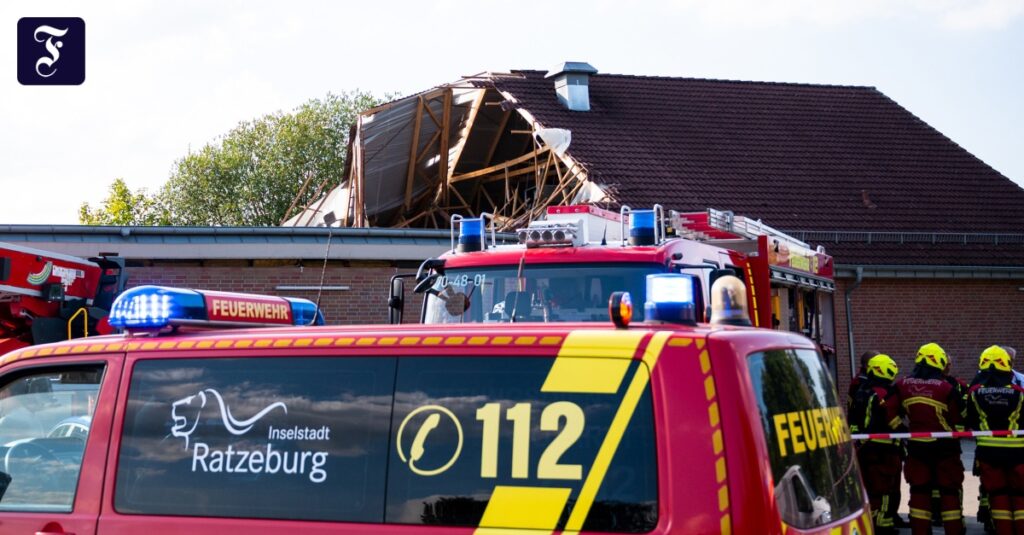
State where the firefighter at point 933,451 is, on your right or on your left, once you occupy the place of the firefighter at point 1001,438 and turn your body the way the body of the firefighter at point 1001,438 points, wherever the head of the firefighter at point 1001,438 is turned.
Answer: on your left

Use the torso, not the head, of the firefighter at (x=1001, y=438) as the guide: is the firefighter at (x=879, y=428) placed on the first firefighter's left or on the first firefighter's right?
on the first firefighter's left

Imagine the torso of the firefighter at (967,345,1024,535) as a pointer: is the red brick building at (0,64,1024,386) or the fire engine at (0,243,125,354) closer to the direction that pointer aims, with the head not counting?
the red brick building

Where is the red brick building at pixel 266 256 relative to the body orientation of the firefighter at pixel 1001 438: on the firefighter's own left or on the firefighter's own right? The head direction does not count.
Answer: on the firefighter's own left

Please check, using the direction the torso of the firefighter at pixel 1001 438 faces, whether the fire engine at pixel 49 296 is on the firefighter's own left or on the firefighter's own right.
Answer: on the firefighter's own left

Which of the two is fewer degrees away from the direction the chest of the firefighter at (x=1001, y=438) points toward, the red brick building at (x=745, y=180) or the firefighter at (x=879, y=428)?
the red brick building

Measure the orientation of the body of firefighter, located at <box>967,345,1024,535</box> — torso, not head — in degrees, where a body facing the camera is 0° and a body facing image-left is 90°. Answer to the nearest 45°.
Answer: approximately 180°

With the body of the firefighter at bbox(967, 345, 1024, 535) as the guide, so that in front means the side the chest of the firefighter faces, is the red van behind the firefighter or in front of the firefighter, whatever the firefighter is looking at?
behind
